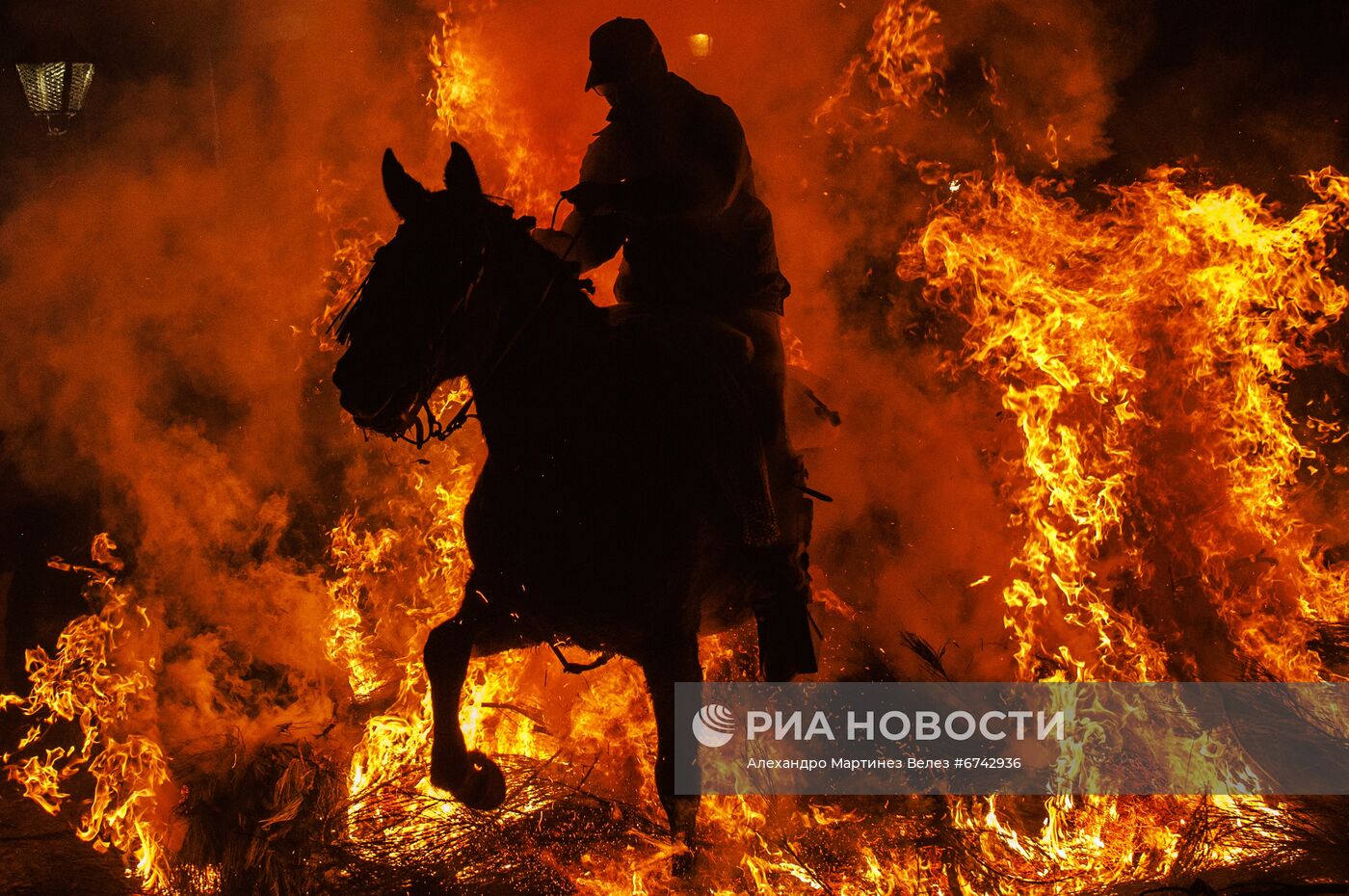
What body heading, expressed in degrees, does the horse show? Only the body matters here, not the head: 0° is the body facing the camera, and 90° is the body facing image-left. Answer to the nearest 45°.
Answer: approximately 45°
